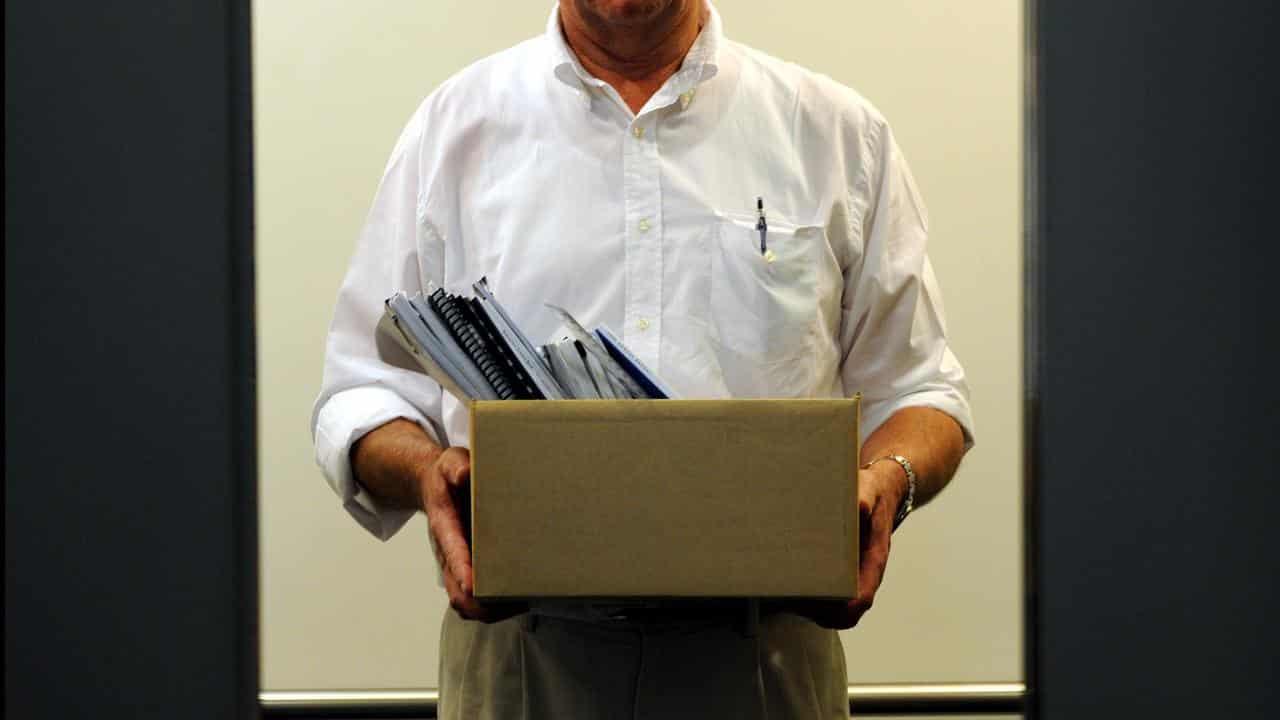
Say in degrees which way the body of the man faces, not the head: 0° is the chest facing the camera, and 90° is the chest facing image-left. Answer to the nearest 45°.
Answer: approximately 0°
